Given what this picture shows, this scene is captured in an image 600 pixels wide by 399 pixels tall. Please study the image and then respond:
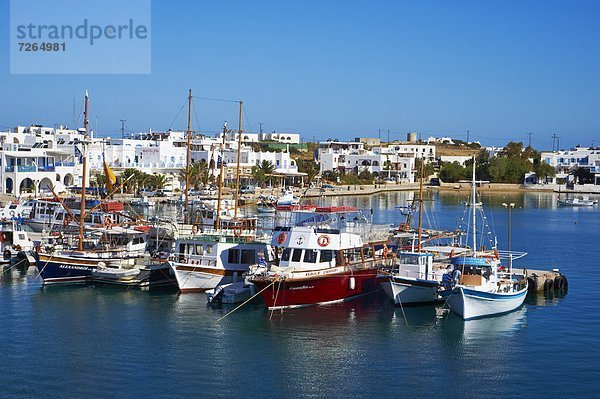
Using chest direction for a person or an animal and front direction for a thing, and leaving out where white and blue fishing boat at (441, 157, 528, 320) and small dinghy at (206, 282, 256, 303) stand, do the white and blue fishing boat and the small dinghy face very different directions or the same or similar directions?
very different directions

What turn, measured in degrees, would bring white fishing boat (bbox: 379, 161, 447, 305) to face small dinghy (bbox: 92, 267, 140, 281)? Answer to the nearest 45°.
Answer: approximately 45° to its right

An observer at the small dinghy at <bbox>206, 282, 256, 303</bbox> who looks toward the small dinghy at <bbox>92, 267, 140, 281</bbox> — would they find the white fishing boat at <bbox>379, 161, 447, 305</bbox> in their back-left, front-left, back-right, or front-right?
back-right

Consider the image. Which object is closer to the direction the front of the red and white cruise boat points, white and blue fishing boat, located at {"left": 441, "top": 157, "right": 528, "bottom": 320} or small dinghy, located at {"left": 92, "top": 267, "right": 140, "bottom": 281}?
the small dinghy
